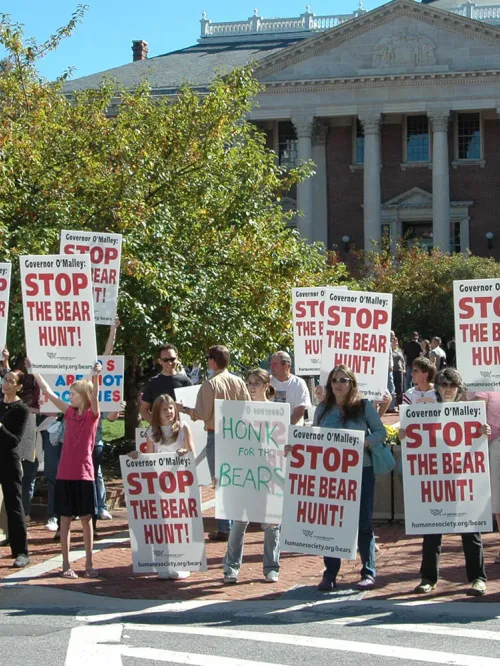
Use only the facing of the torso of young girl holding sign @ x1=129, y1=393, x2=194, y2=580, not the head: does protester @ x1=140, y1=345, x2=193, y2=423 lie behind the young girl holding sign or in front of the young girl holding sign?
behind

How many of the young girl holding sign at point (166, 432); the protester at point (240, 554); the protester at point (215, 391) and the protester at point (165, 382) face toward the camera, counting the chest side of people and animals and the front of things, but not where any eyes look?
3

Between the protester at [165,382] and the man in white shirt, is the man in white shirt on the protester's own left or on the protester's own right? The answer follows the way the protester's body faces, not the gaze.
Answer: on the protester's own left

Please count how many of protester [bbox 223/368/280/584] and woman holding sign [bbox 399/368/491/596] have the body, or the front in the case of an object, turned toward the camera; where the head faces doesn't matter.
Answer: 2

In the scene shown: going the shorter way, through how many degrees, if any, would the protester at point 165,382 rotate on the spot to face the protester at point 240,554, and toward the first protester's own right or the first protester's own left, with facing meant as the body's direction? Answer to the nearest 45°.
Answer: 0° — they already face them

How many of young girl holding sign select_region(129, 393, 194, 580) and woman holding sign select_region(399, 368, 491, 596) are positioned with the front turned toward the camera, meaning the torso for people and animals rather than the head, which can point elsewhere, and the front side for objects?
2
